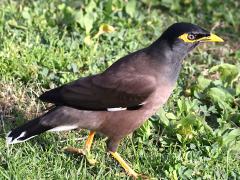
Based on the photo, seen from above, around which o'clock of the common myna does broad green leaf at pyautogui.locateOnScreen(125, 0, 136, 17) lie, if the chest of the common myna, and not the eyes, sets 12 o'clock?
The broad green leaf is roughly at 9 o'clock from the common myna.

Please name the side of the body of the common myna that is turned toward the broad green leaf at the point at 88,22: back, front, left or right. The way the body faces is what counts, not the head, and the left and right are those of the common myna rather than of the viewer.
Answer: left

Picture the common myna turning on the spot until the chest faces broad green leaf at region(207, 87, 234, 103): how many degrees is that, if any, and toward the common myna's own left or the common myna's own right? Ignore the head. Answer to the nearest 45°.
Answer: approximately 45° to the common myna's own left

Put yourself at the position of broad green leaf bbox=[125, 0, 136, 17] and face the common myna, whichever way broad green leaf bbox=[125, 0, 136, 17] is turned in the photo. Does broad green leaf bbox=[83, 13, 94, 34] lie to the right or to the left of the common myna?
right

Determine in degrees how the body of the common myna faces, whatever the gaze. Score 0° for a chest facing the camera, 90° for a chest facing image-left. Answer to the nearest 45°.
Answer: approximately 270°
